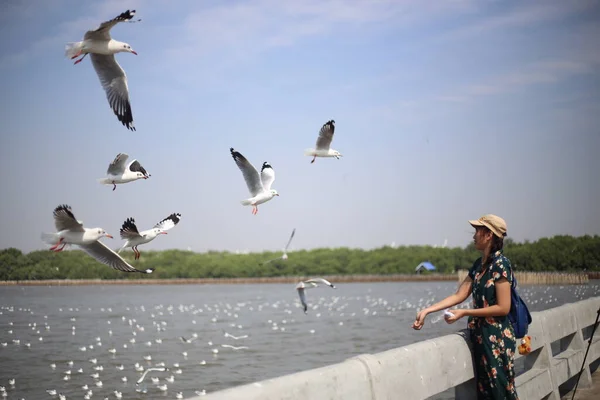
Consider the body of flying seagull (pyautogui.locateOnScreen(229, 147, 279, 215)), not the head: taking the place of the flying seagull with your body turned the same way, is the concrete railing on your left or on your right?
on your right

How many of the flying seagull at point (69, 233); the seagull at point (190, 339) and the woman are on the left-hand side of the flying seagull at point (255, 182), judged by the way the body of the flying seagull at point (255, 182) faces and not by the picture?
1

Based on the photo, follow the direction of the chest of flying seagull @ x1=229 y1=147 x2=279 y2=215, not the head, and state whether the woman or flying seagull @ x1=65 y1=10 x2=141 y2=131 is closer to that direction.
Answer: the woman

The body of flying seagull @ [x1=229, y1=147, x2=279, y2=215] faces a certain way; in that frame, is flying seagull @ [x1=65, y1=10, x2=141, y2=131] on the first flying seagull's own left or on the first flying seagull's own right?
on the first flying seagull's own right

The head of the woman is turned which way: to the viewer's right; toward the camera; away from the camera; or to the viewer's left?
to the viewer's left

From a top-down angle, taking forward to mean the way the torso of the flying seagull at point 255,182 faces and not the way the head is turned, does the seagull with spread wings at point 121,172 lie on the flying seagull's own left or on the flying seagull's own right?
on the flying seagull's own right

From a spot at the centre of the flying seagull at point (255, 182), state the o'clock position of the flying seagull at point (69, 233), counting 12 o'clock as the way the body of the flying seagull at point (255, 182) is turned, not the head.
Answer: the flying seagull at point (69, 233) is roughly at 4 o'clock from the flying seagull at point (255, 182).
